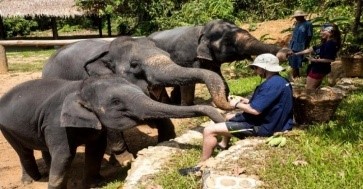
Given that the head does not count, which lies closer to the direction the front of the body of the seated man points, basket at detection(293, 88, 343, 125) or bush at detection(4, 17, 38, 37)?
the bush

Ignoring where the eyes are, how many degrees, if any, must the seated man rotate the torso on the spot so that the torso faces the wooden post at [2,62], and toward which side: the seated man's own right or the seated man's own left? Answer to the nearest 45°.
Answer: approximately 45° to the seated man's own right

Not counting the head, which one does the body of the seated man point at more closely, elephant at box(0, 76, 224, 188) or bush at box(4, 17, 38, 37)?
the elephant

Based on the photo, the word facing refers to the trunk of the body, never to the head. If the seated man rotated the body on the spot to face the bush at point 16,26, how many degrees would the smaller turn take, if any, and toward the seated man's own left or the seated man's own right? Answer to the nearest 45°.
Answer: approximately 45° to the seated man's own right

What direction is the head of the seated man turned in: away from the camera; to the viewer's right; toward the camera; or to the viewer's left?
to the viewer's left

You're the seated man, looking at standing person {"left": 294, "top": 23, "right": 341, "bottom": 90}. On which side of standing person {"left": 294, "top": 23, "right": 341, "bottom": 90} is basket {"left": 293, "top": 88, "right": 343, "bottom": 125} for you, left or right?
right

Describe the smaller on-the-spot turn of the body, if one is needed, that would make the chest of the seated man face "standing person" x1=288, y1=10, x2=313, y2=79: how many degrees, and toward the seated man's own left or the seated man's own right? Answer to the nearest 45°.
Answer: approximately 90° to the seated man's own right

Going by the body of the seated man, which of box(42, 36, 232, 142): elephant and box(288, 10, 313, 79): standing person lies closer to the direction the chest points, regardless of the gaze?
the elephant

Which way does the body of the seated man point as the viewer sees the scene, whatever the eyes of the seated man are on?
to the viewer's left

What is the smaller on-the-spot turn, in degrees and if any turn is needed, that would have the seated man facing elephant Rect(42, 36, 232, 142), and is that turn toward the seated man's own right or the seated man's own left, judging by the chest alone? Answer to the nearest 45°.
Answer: approximately 45° to the seated man's own right
